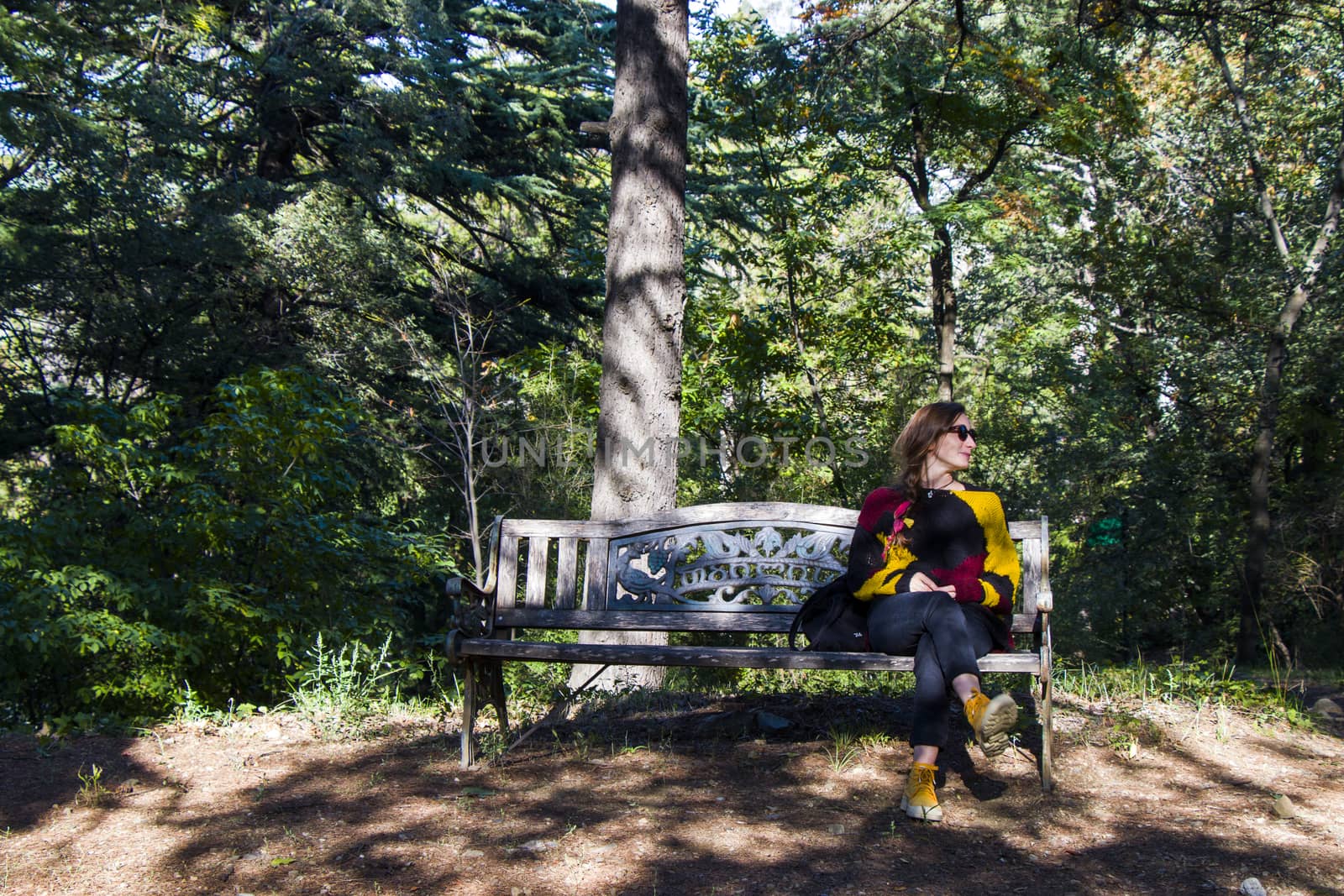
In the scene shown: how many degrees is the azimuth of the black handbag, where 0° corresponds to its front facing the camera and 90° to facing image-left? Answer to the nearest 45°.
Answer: approximately 0°

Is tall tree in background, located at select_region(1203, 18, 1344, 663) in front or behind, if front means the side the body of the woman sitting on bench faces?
behind

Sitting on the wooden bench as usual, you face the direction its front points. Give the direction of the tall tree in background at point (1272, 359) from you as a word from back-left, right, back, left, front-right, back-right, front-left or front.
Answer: back-left

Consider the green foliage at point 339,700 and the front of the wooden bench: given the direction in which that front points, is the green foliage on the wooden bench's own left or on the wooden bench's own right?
on the wooden bench's own right

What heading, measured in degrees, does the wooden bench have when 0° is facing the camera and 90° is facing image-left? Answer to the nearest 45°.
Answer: approximately 0°

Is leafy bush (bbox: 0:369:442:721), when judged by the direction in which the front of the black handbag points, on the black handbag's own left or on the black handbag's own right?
on the black handbag's own right
